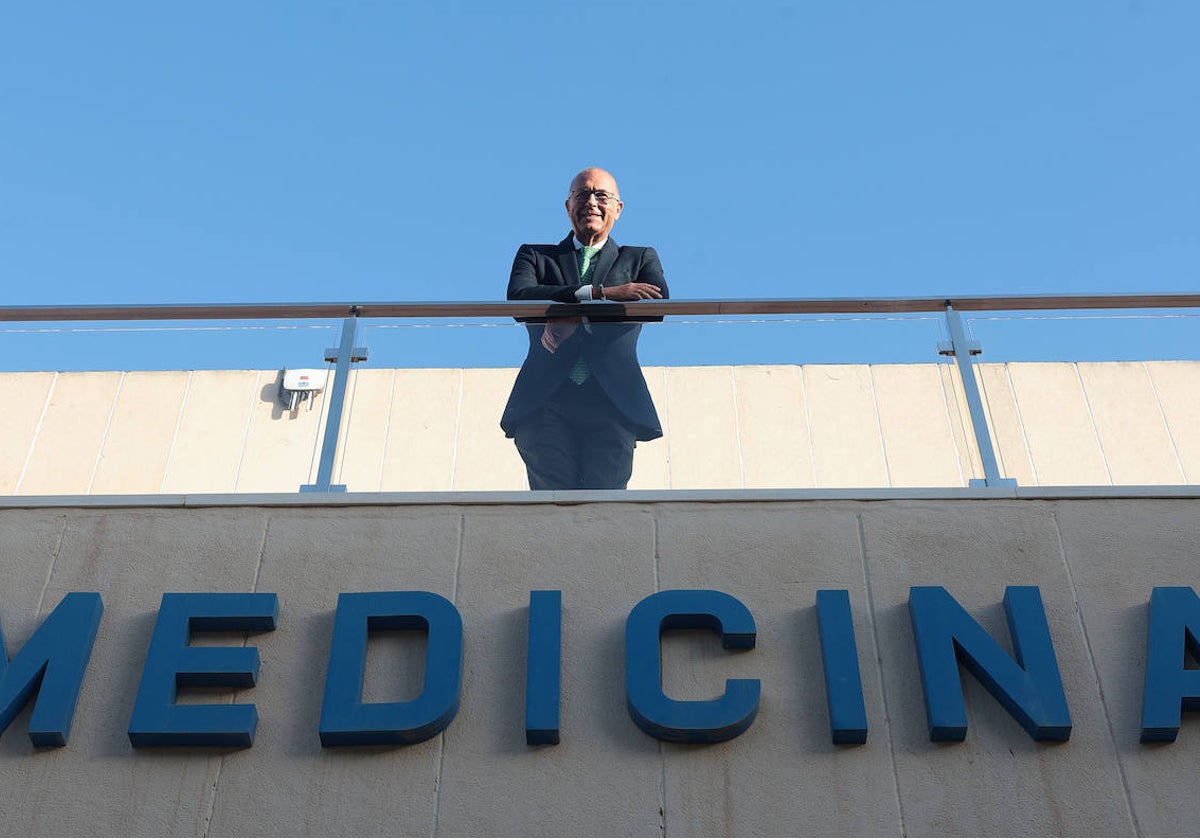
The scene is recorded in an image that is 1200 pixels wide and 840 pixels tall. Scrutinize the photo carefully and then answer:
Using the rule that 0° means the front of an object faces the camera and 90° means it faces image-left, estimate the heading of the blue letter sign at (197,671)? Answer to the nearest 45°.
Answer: approximately 0°

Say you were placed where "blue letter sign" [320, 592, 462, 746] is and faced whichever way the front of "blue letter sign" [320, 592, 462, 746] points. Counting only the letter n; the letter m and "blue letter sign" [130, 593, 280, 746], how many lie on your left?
1

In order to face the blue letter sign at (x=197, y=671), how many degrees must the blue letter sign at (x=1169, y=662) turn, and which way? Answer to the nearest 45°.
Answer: approximately 45° to its right

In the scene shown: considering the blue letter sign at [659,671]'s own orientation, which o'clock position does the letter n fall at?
The letter n is roughly at 9 o'clock from the blue letter sign.

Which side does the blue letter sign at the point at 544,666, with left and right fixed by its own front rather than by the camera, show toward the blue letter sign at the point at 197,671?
right

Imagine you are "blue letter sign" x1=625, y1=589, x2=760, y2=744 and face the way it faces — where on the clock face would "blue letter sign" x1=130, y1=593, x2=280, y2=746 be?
"blue letter sign" x1=130, y1=593, x2=280, y2=746 is roughly at 3 o'clock from "blue letter sign" x1=625, y1=589, x2=760, y2=744.

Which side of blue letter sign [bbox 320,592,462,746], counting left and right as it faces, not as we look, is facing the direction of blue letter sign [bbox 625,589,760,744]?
left

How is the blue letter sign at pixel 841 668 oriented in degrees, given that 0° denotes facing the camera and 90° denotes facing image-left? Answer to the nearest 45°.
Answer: approximately 0°
